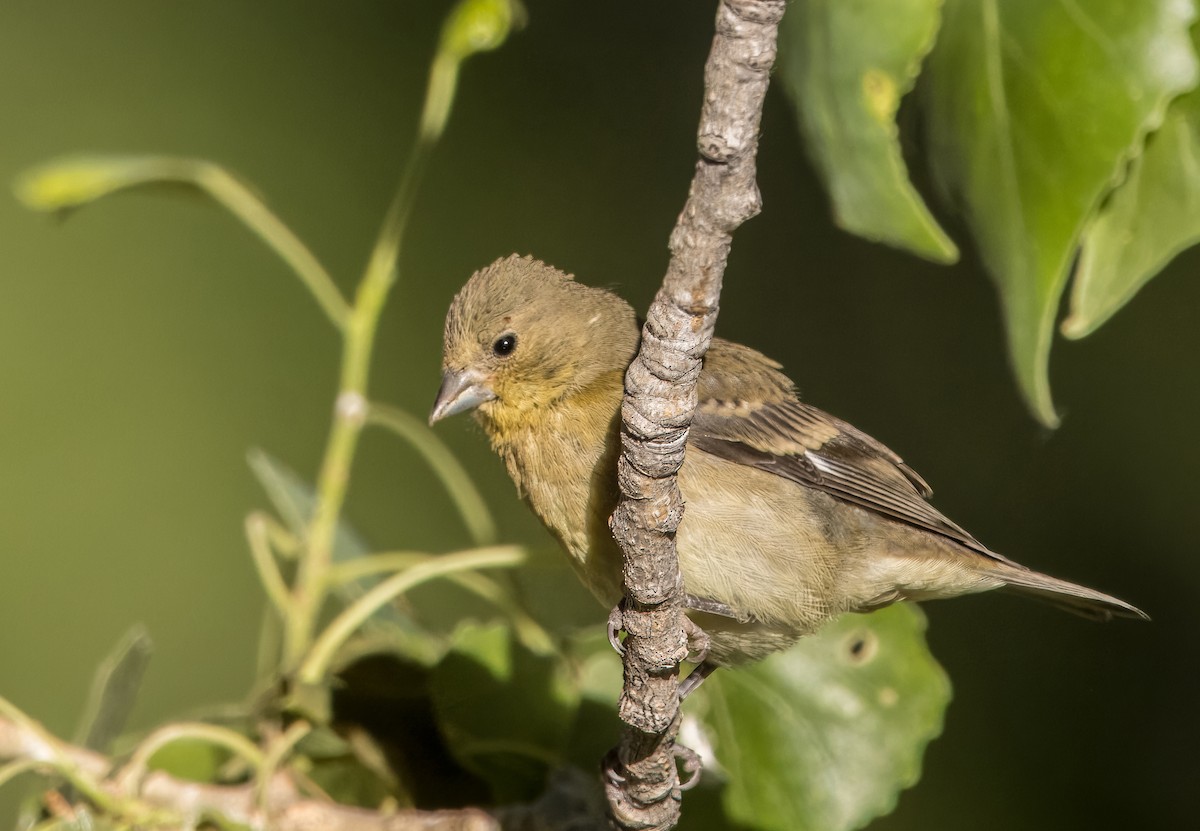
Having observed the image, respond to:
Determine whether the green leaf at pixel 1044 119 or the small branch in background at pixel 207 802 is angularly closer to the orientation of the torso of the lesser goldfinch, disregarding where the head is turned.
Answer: the small branch in background

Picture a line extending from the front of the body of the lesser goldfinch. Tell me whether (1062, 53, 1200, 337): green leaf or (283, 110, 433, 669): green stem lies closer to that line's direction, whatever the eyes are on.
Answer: the green stem

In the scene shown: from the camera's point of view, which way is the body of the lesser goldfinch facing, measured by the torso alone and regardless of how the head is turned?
to the viewer's left

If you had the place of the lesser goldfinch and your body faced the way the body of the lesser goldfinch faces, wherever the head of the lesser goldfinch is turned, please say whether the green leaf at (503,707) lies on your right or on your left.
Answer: on your right
